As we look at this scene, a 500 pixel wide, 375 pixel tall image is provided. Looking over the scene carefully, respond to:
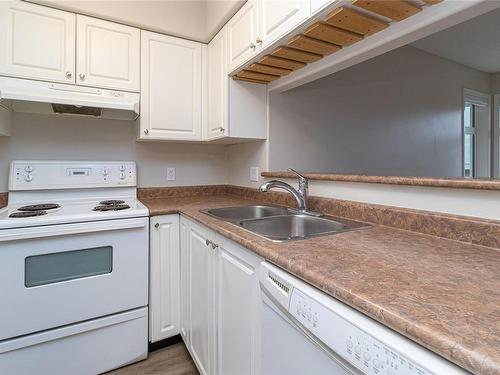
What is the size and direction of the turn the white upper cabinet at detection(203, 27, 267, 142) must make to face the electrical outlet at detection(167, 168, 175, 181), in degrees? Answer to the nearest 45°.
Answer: approximately 90° to its right

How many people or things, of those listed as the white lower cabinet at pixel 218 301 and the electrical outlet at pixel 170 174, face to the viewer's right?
0

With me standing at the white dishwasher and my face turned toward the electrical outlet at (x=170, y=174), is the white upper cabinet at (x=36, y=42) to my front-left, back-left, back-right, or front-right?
front-left

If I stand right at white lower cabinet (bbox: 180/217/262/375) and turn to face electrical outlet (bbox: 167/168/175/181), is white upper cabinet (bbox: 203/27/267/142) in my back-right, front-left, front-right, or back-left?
front-right

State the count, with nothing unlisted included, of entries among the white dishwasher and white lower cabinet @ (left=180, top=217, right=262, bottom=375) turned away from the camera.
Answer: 0

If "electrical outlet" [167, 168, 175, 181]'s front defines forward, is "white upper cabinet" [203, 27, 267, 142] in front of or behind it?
in front

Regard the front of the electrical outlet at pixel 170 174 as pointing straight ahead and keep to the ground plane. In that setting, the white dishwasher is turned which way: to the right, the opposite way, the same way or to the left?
to the right

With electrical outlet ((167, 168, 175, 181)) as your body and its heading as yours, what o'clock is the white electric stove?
The white electric stove is roughly at 1 o'clock from the electrical outlet.

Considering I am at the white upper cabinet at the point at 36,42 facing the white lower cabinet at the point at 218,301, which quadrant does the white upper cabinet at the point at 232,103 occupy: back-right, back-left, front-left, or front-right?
front-left

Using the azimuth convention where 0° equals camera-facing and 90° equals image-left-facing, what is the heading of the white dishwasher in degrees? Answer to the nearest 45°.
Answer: approximately 45°

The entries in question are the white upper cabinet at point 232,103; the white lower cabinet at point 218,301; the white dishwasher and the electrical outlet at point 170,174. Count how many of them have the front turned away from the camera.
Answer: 0

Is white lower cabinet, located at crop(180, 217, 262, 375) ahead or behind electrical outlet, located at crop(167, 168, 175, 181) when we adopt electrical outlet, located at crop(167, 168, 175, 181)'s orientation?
ahead

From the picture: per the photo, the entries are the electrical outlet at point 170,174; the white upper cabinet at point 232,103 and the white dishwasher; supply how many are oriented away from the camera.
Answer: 0

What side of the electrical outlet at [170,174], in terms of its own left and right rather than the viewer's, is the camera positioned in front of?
front

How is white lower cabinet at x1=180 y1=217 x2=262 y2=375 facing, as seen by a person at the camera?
facing the viewer and to the left of the viewer

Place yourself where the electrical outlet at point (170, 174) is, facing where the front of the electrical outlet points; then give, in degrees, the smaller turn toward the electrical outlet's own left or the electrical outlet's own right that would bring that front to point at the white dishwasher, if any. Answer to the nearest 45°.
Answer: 0° — it already faces it

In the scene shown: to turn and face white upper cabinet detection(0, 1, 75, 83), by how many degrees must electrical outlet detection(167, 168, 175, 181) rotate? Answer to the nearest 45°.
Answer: approximately 45° to its right

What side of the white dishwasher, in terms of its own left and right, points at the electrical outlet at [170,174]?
right
